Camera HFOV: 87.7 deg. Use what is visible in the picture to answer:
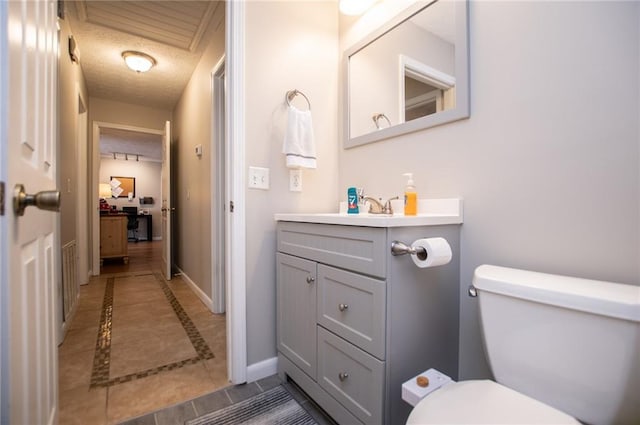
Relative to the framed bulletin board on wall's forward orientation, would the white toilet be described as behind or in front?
in front

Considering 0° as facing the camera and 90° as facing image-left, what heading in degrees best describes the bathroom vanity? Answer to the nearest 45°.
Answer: approximately 45°

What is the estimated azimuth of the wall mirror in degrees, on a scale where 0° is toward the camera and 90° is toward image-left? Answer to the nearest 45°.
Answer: approximately 45°
